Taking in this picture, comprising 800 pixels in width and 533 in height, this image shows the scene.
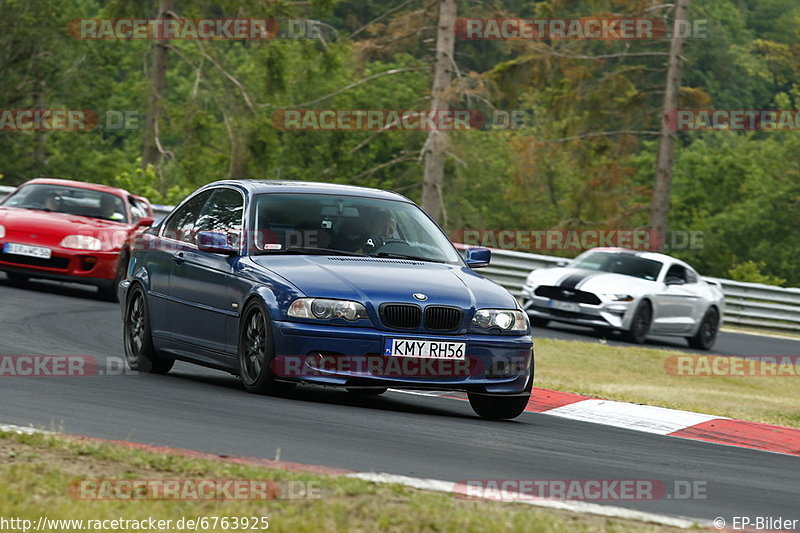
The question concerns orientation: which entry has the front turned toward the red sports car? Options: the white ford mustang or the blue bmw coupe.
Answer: the white ford mustang

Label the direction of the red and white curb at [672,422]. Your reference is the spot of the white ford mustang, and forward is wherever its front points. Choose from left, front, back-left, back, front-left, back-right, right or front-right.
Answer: front-left

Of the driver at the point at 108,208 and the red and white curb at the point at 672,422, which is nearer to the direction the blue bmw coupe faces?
the red and white curb

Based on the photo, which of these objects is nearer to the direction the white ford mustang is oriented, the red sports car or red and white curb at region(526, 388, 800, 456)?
the red sports car

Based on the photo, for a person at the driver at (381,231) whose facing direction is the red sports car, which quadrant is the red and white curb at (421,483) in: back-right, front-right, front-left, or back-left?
back-left

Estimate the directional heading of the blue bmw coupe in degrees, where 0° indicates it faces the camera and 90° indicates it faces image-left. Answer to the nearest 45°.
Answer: approximately 315°

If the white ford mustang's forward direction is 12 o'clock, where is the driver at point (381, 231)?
The driver is roughly at 11 o'clock from the white ford mustang.

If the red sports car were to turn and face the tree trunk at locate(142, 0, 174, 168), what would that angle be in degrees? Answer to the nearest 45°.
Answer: approximately 135° to its right

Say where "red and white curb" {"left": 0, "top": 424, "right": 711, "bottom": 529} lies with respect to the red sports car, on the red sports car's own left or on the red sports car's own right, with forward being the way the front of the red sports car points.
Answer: on the red sports car's own left

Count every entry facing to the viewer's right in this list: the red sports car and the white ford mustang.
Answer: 0

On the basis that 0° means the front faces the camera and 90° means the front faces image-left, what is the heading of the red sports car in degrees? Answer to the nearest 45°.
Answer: approximately 45°

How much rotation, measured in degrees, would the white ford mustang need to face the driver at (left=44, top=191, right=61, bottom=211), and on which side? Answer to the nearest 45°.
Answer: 0° — it already faces them

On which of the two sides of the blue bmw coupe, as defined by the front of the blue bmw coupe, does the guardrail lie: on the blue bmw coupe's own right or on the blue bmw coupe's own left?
on the blue bmw coupe's own left

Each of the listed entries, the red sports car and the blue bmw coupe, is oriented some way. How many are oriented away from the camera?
0

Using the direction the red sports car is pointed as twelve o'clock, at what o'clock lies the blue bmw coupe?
The blue bmw coupe is roughly at 10 o'clock from the red sports car.
